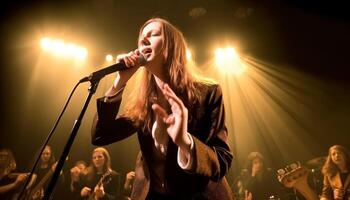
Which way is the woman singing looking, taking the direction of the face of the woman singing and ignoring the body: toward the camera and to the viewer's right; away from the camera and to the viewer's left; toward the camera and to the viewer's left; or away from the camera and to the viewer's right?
toward the camera and to the viewer's left

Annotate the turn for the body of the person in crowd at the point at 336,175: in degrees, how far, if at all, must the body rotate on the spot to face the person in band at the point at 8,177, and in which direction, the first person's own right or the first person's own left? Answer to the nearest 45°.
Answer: approximately 90° to the first person's own right

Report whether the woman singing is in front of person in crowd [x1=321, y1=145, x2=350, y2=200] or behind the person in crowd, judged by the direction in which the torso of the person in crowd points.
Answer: in front

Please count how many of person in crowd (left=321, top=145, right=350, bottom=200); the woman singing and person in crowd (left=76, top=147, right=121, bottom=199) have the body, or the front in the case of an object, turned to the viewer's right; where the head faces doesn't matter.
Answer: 0

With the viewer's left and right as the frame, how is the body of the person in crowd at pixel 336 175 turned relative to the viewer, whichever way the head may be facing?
facing the viewer

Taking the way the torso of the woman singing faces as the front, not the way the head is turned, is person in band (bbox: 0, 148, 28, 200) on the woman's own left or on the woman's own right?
on the woman's own right

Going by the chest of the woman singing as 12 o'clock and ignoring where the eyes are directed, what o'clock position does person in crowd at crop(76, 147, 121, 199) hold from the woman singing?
The person in crowd is roughly at 4 o'clock from the woman singing.

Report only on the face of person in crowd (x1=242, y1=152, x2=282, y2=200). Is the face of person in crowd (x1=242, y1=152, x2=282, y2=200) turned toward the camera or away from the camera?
toward the camera

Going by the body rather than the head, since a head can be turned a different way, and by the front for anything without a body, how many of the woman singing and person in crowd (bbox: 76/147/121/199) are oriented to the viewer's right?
0

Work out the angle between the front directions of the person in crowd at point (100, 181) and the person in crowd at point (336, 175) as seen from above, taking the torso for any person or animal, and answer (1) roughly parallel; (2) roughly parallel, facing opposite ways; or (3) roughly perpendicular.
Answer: roughly parallel

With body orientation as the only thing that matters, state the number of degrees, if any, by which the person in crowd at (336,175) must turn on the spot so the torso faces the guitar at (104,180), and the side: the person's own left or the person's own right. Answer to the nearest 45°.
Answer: approximately 90° to the person's own right

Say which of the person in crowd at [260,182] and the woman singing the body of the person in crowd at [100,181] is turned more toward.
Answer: the woman singing

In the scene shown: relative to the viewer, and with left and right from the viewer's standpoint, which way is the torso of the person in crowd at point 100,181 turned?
facing the viewer and to the left of the viewer

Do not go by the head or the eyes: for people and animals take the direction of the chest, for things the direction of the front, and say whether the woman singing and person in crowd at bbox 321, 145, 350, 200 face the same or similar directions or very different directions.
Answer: same or similar directions
